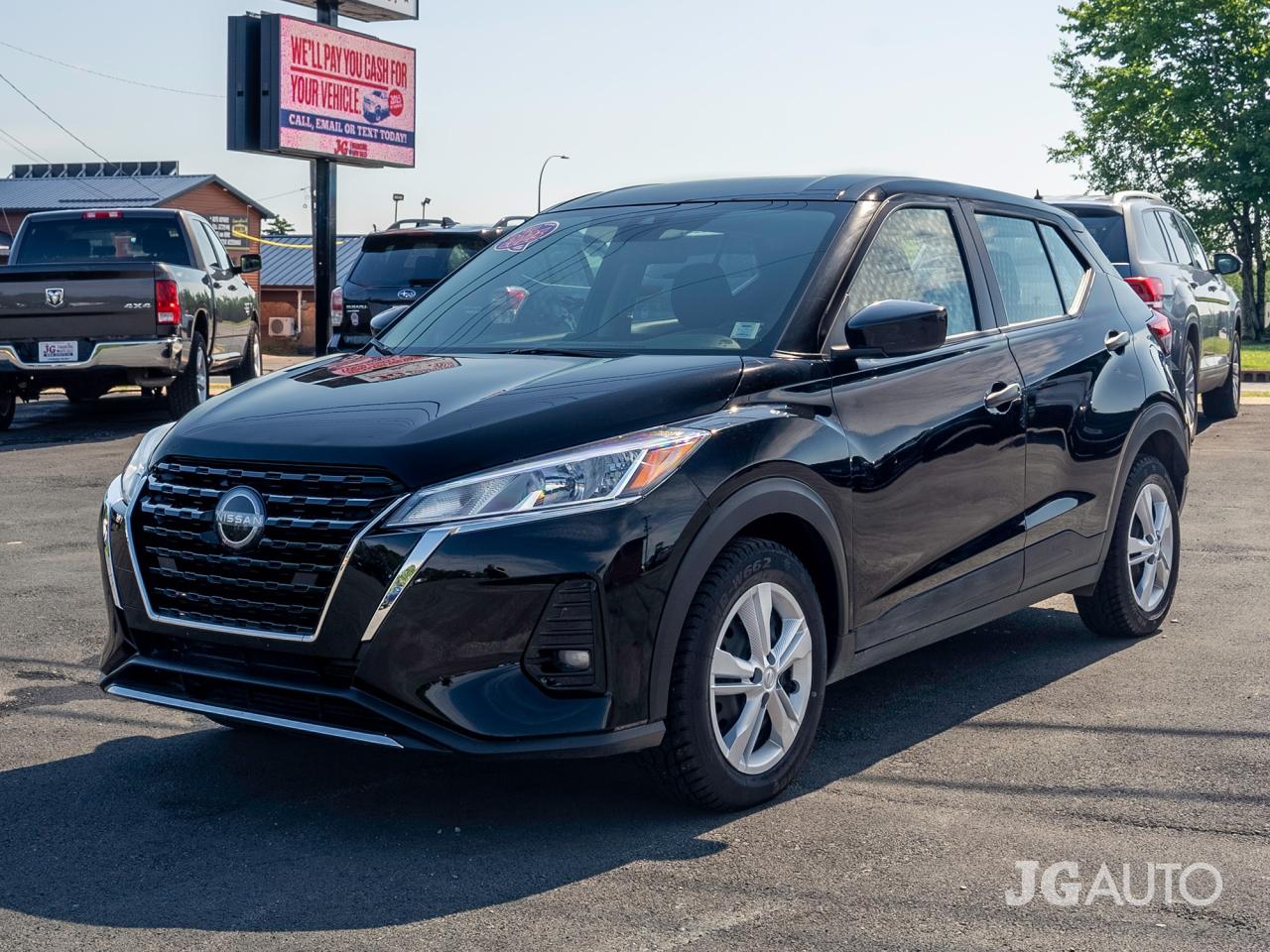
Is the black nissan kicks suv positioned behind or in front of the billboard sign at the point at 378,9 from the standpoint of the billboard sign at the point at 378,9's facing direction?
in front

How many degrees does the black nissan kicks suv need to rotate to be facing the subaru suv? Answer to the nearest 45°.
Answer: approximately 135° to its right

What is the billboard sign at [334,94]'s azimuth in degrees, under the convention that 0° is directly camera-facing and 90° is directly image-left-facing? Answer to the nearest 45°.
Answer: approximately 315°

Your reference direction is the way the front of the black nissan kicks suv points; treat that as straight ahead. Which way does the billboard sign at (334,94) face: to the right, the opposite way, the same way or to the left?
to the left

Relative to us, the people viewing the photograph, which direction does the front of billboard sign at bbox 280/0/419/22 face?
facing the viewer and to the right of the viewer

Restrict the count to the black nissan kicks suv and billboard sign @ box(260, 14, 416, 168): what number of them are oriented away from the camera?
0

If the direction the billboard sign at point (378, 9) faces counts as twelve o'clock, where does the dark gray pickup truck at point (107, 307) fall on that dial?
The dark gray pickup truck is roughly at 2 o'clock from the billboard sign.

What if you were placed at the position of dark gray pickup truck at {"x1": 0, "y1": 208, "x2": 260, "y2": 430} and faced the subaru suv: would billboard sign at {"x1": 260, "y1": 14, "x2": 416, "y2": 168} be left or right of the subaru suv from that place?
left

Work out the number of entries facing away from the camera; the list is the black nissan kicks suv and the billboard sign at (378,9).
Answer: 0

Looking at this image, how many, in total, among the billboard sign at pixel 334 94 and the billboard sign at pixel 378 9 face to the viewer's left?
0

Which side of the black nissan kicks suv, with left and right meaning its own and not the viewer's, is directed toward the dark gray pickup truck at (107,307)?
right
